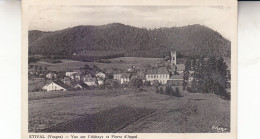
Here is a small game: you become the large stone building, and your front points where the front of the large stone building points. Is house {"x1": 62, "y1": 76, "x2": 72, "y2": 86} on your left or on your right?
on your right

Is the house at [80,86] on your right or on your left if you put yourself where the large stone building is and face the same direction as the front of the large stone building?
on your right

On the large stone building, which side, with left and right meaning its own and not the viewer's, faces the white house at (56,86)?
right

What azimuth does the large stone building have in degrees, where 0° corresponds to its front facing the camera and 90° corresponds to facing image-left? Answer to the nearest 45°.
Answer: approximately 0°

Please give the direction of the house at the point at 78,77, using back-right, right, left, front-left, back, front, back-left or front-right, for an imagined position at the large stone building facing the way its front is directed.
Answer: right
